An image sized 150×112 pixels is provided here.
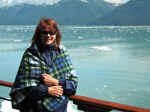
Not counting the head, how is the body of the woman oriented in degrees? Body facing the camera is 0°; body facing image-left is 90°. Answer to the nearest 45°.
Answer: approximately 0°
